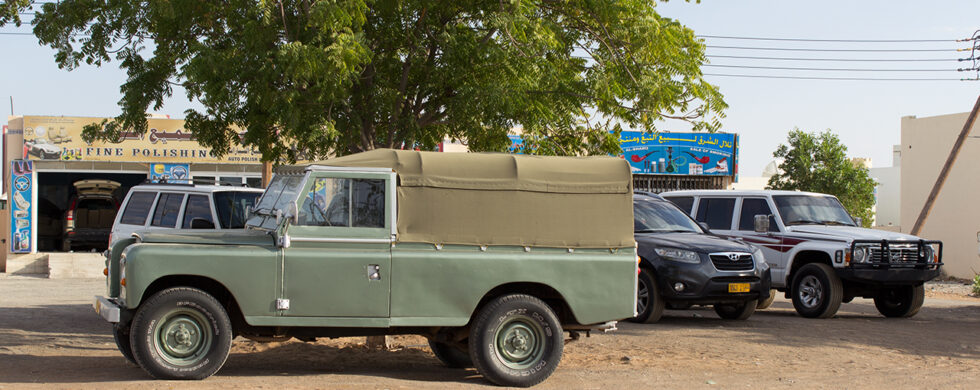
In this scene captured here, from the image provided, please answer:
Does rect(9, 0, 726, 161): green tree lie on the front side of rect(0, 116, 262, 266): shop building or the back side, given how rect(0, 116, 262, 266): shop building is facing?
on the front side

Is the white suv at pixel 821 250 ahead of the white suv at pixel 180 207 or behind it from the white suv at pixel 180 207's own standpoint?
ahead

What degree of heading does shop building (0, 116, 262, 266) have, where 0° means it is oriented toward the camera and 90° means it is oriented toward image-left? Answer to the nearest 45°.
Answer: approximately 0°

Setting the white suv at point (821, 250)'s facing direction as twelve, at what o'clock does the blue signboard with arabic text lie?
The blue signboard with arabic text is roughly at 7 o'clock from the white suv.

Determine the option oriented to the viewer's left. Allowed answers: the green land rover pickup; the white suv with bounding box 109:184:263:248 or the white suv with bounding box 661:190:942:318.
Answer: the green land rover pickup

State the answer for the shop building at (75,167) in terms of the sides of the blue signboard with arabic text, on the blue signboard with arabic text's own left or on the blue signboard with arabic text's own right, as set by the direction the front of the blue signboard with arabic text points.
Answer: on the blue signboard with arabic text's own right

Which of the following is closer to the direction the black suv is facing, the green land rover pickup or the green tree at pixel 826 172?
the green land rover pickup

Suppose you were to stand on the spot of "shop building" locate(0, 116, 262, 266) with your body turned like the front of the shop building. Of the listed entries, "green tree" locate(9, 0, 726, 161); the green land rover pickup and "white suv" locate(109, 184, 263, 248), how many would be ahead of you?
3

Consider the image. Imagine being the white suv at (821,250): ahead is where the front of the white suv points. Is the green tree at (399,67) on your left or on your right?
on your right

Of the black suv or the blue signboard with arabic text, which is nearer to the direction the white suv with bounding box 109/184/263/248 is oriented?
the black suv

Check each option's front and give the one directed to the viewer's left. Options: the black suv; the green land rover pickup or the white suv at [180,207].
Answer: the green land rover pickup

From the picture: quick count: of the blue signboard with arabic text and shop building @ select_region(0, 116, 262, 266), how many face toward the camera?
2

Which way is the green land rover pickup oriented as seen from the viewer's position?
to the viewer's left

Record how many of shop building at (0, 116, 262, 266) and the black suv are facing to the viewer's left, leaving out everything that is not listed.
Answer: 0
